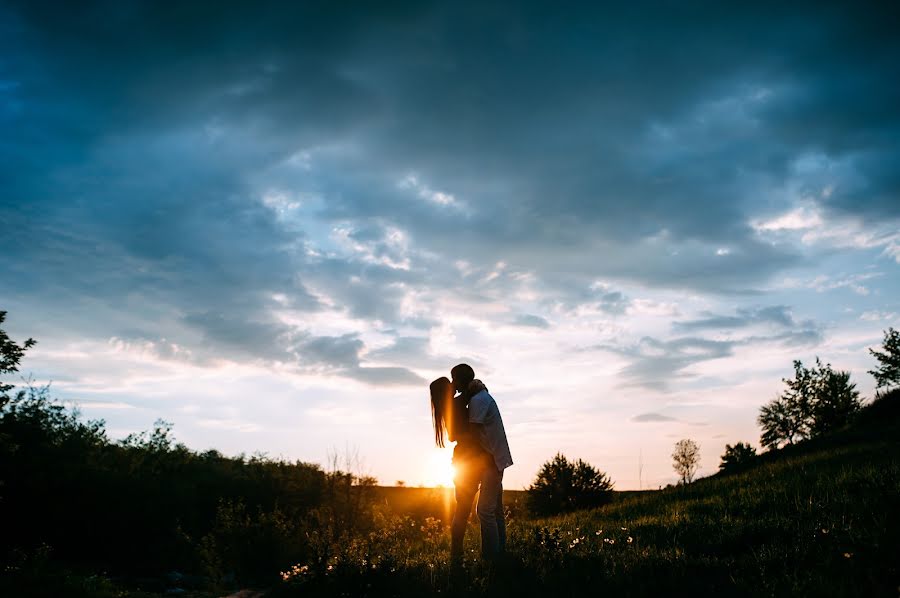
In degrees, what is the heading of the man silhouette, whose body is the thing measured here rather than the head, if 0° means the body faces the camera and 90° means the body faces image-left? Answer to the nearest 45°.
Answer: approximately 90°

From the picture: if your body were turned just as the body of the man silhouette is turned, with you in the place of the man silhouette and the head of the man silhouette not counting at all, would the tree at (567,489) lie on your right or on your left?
on your right
